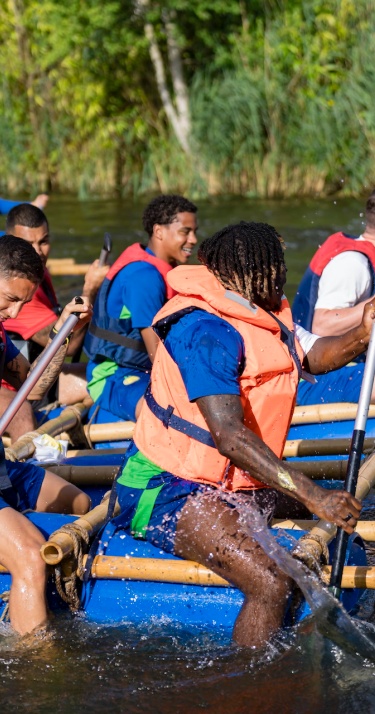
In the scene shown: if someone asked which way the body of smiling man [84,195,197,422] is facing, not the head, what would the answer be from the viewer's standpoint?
to the viewer's right

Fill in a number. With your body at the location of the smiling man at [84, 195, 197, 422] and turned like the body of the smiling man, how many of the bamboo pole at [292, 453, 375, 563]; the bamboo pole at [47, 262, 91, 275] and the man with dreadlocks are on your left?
1

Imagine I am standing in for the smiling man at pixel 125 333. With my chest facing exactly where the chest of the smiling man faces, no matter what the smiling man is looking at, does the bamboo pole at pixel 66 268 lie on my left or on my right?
on my left
